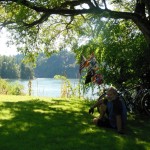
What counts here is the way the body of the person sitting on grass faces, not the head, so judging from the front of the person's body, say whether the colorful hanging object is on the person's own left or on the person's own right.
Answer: on the person's own right

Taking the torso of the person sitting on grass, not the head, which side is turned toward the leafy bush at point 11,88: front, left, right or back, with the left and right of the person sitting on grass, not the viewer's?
right

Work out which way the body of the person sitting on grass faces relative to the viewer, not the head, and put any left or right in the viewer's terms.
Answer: facing the viewer and to the left of the viewer
